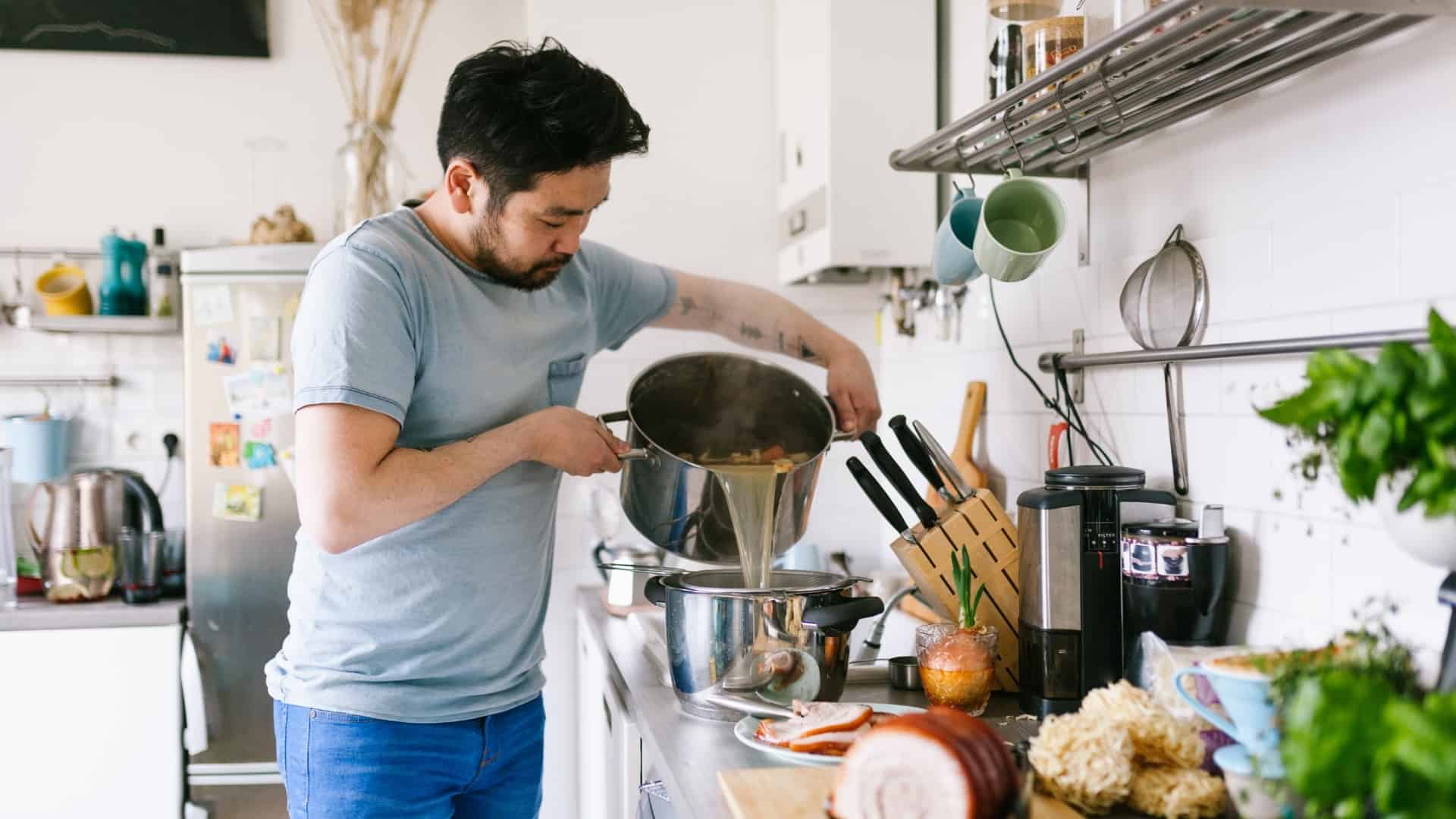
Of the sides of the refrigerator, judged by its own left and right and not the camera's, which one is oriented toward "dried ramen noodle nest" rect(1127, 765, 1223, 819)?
front

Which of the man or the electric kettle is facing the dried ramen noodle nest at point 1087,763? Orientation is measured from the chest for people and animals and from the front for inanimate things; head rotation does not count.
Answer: the man

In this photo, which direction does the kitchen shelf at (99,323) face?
toward the camera

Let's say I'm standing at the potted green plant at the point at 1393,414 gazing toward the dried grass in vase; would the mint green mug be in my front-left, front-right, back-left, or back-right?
front-right

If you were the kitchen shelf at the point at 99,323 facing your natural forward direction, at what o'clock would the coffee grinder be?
The coffee grinder is roughly at 11 o'clock from the kitchen shelf.

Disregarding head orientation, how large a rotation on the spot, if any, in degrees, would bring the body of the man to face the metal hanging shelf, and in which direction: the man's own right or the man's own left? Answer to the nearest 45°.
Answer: approximately 45° to the man's own left

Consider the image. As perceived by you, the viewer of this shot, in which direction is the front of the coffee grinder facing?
facing the viewer and to the left of the viewer

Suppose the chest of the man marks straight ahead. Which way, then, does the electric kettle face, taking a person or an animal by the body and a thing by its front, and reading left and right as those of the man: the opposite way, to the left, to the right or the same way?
to the right

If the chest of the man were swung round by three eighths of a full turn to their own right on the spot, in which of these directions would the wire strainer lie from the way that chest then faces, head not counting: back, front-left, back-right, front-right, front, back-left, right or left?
back

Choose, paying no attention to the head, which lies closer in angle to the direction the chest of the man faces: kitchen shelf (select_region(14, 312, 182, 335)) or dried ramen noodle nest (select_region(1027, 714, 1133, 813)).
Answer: the dried ramen noodle nest

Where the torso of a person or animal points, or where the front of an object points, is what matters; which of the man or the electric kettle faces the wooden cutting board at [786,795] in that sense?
the man

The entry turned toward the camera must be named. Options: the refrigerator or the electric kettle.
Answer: the refrigerator

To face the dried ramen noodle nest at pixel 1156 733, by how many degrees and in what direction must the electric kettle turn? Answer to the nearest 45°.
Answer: approximately 90° to its left

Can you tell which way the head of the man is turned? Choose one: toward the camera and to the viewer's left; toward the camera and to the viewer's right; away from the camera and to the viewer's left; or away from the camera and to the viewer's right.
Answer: toward the camera and to the viewer's right

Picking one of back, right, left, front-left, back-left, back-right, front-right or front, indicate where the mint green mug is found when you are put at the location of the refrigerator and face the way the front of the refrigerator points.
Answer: front-left

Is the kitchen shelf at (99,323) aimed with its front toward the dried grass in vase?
no
